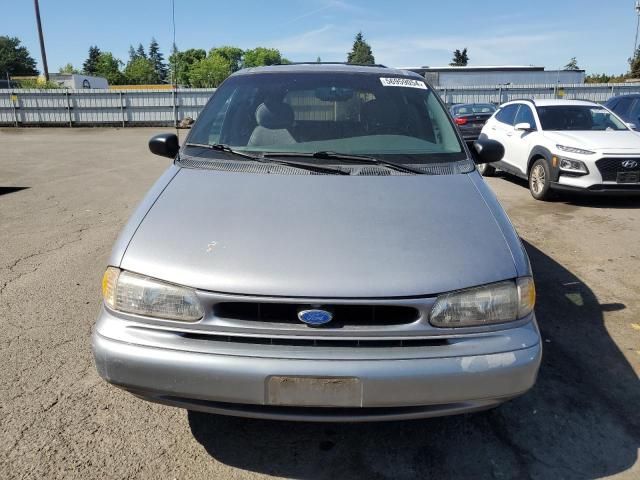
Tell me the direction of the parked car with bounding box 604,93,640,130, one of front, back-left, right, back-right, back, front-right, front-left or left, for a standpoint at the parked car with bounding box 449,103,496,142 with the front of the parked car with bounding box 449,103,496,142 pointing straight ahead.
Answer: back-right

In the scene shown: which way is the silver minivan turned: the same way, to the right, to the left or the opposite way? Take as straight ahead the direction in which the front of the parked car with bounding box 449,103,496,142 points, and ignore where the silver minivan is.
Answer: the opposite way

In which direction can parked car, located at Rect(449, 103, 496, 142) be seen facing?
away from the camera

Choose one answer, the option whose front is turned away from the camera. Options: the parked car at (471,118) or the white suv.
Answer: the parked car

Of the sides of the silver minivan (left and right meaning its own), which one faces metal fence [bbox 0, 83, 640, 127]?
back

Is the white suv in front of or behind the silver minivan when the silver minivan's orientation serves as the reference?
behind

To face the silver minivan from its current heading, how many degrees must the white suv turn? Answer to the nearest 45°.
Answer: approximately 45° to its right

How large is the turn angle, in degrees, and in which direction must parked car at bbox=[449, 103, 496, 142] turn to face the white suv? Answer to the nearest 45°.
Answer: approximately 180°

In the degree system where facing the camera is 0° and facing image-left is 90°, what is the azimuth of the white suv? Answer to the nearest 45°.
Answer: approximately 315°

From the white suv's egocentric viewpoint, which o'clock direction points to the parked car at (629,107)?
The parked car is roughly at 8 o'clock from the white suv.

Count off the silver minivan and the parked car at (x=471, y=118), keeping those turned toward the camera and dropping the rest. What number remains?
1
